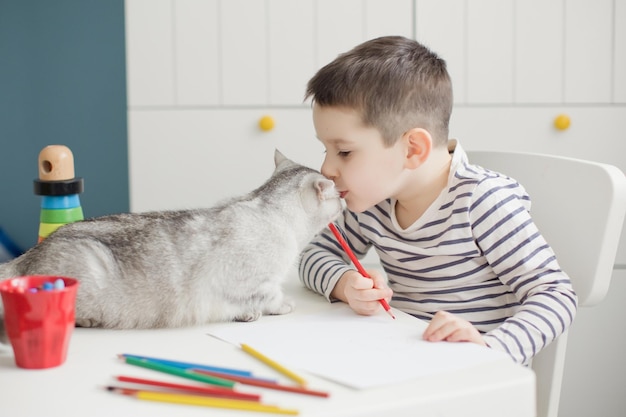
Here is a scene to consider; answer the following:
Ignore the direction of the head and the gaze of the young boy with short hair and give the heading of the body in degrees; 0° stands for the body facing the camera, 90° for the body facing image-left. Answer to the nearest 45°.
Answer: approximately 45°

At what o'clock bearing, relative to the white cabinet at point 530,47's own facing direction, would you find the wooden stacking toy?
The wooden stacking toy is roughly at 1 o'clock from the white cabinet.

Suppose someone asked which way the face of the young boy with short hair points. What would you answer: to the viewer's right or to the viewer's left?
to the viewer's left

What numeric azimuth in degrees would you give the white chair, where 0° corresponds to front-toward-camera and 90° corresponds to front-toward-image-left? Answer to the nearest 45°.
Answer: approximately 45°

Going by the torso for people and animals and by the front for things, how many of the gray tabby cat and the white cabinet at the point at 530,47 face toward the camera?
1

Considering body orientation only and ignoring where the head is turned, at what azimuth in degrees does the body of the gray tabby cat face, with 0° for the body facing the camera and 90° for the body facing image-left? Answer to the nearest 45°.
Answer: approximately 270°

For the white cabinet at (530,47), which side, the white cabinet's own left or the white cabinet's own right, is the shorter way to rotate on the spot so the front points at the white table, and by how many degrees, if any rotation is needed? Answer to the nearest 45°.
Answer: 0° — it already faces it
